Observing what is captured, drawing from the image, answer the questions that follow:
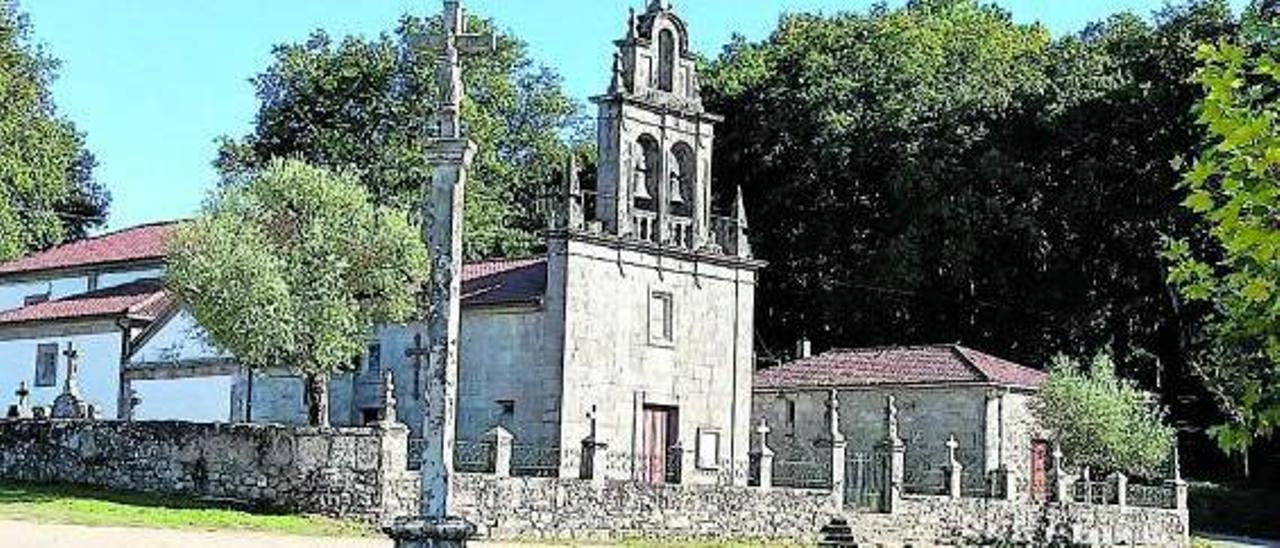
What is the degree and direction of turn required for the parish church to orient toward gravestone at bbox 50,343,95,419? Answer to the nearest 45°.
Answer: approximately 135° to its right

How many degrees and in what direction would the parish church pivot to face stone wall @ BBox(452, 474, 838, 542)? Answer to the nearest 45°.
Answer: approximately 45° to its right

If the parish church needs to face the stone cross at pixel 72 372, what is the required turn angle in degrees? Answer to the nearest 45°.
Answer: approximately 135° to its right

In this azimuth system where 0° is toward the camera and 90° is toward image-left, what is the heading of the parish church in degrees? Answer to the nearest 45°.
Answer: approximately 315°
